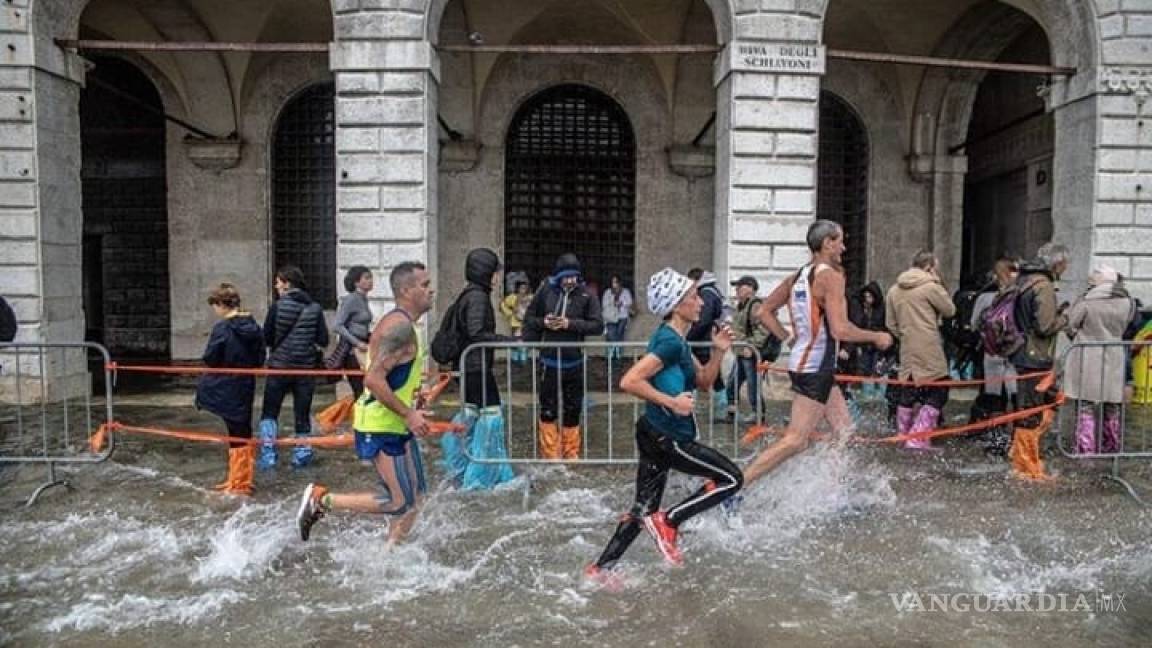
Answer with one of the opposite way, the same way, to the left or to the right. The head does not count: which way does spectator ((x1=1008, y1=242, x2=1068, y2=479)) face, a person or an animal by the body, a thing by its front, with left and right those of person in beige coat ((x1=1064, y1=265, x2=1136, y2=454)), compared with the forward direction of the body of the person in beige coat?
to the right

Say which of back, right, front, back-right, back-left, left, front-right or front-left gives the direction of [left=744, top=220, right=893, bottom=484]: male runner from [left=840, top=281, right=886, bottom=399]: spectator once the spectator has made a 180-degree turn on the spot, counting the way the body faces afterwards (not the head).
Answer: back

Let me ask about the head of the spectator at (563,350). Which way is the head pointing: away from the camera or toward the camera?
toward the camera

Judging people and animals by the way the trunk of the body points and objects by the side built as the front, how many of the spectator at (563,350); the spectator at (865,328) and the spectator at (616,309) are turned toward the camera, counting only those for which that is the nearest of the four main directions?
3

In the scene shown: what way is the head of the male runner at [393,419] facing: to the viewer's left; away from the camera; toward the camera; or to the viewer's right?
to the viewer's right

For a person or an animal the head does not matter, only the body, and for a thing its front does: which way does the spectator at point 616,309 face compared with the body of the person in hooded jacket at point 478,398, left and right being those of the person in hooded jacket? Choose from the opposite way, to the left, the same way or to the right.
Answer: to the right

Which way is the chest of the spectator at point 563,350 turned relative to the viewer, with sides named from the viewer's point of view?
facing the viewer

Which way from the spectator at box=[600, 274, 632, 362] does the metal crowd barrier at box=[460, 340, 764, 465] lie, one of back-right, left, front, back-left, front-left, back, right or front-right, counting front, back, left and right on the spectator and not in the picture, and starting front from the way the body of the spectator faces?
front

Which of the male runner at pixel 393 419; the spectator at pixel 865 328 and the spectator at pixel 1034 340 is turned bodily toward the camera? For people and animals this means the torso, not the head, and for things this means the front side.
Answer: the spectator at pixel 865 328

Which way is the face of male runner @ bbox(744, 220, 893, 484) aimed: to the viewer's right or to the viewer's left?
to the viewer's right

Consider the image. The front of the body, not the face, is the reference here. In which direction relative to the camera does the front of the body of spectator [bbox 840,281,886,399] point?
toward the camera

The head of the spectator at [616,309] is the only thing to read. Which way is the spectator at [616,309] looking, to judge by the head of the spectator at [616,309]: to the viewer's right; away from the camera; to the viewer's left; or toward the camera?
toward the camera
